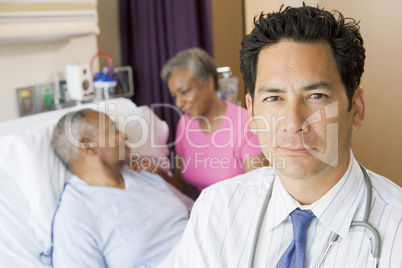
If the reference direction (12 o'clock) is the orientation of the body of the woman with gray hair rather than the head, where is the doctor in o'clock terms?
The doctor is roughly at 10 o'clock from the woman with gray hair.

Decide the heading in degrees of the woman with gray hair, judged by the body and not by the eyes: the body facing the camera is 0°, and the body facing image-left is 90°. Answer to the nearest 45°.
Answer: approximately 45°

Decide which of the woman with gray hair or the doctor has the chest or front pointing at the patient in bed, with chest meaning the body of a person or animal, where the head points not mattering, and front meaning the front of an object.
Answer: the woman with gray hair

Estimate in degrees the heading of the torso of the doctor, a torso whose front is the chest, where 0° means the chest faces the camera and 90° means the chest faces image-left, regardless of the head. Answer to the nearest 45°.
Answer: approximately 0°

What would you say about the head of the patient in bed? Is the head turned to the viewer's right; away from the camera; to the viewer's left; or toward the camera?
to the viewer's right

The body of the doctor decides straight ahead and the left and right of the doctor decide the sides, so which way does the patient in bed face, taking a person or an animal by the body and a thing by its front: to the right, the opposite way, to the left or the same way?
to the left

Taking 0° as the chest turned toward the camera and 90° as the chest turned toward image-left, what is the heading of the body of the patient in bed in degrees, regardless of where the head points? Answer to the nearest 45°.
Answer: approximately 315°

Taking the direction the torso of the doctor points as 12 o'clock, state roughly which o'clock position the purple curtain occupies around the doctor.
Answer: The purple curtain is roughly at 5 o'clock from the doctor.
